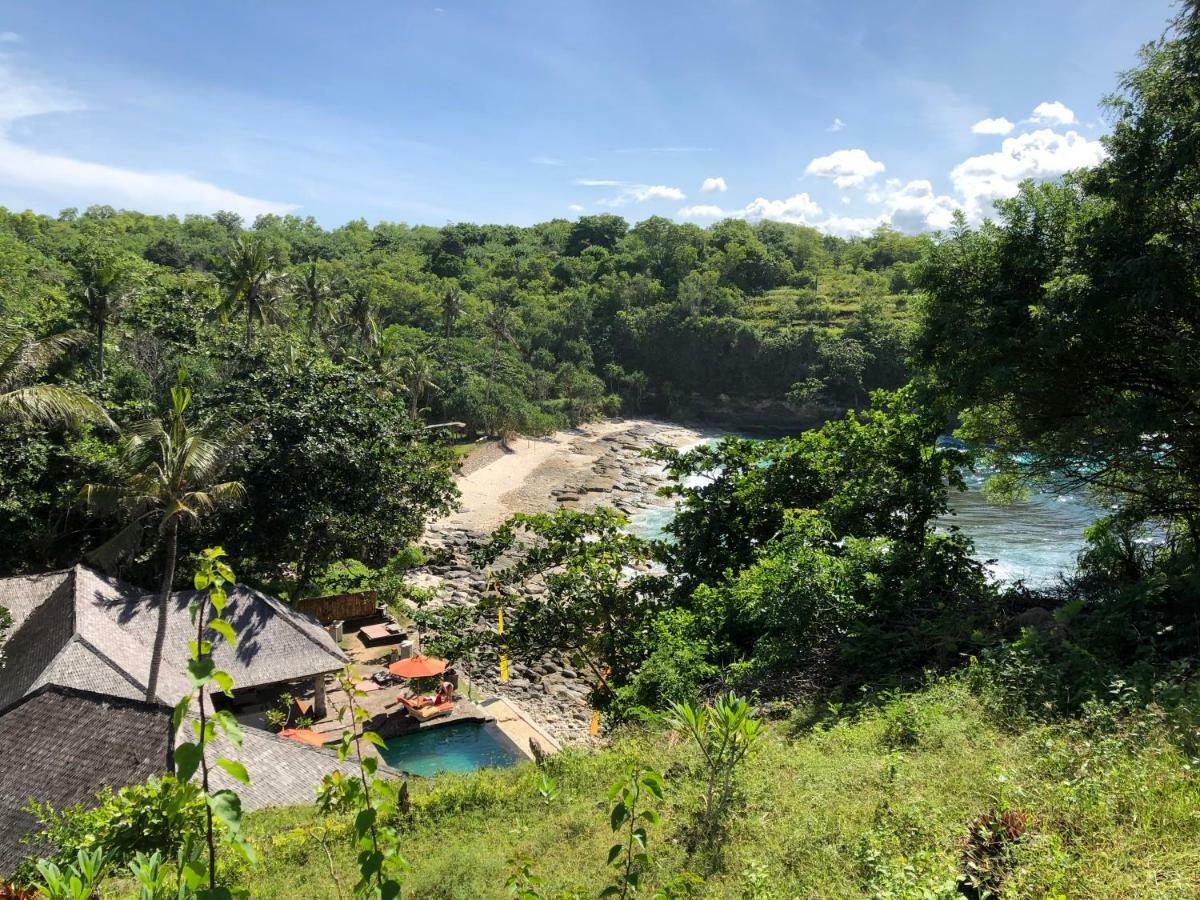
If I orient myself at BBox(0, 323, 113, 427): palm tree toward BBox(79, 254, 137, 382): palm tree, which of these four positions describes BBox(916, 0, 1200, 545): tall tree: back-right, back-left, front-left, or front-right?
back-right

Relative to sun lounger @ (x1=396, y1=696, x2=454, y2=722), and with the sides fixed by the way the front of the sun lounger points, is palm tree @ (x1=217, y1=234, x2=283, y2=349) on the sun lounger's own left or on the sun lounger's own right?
on the sun lounger's own left

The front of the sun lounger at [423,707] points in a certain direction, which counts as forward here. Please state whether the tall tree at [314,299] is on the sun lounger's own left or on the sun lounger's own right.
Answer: on the sun lounger's own left

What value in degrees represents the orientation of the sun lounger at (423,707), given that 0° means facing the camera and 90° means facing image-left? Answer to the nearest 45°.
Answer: approximately 270°

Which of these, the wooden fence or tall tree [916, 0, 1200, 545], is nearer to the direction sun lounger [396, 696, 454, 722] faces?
the tall tree
